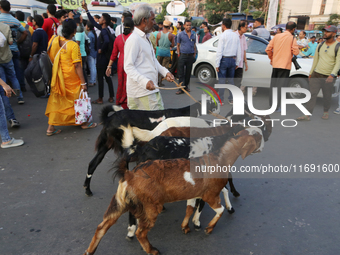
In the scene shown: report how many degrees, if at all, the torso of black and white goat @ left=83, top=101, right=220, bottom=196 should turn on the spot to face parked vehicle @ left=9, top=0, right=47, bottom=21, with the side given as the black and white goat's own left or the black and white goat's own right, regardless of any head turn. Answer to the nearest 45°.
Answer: approximately 135° to the black and white goat's own left

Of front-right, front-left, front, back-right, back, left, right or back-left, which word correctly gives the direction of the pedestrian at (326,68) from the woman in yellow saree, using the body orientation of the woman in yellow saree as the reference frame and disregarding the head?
front-right

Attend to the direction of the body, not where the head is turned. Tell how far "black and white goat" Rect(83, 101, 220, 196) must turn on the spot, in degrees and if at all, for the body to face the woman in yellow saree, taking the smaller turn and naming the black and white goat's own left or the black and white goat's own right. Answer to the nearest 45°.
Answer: approximately 135° to the black and white goat's own left

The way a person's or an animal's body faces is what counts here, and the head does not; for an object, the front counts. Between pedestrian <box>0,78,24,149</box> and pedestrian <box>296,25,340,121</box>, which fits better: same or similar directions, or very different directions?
very different directions

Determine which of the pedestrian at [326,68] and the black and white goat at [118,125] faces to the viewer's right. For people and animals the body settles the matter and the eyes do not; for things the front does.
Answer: the black and white goat

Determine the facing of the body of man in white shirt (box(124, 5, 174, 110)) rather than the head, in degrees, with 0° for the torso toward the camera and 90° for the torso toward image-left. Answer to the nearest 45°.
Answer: approximately 270°

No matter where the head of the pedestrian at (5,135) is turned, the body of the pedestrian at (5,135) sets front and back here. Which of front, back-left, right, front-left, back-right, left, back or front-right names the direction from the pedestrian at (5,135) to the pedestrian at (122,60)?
front

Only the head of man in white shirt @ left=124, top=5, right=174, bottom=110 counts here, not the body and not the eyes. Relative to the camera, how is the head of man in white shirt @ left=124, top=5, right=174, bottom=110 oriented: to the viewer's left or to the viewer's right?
to the viewer's right

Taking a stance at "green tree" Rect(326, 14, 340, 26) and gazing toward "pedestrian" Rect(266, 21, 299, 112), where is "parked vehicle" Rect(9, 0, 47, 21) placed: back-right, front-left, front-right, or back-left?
front-right

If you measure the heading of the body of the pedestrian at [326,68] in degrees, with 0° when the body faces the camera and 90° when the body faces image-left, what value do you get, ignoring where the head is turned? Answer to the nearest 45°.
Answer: approximately 45°

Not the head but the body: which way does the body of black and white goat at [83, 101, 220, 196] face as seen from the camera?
to the viewer's right
